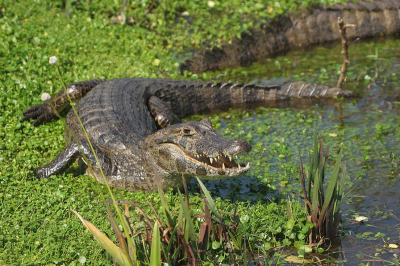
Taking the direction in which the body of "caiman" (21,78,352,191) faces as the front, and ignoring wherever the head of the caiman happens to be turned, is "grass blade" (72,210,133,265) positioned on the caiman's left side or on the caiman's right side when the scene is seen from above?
on the caiman's right side

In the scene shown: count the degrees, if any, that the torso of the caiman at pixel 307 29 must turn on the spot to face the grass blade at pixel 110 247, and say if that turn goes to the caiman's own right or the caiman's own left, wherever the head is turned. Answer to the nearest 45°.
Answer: approximately 90° to the caiman's own right

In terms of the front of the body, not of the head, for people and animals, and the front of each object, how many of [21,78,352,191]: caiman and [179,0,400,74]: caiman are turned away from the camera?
0

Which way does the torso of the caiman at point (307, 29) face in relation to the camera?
to the viewer's right

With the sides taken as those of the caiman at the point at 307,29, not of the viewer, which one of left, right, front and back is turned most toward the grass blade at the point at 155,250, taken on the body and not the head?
right

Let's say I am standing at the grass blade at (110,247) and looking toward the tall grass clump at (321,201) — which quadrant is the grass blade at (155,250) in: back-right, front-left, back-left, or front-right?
front-right

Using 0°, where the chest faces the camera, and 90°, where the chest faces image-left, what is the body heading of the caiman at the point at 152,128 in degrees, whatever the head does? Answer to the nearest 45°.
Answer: approximately 315°

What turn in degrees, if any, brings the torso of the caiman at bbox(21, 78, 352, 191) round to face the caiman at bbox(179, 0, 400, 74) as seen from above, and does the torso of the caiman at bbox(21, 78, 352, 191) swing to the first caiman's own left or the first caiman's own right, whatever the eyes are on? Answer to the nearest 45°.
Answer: approximately 90° to the first caiman's own left

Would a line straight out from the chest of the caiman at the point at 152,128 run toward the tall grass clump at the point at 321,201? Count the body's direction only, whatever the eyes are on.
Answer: yes

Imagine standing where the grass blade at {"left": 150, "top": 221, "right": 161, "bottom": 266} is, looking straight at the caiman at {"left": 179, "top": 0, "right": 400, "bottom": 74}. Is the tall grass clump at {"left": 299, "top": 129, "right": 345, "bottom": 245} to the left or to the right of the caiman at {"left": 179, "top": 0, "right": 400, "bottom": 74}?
right
